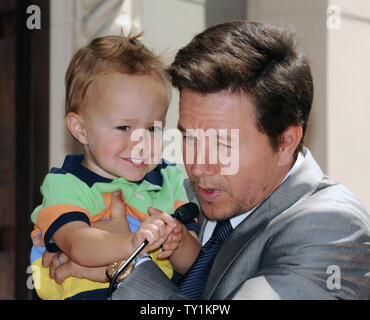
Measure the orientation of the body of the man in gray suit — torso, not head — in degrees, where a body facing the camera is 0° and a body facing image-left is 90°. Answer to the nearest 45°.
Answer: approximately 45°
